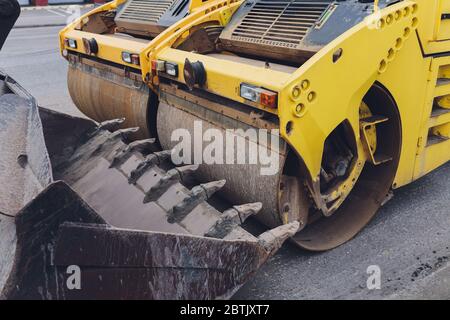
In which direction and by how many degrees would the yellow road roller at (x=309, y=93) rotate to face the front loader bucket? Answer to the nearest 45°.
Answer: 0° — it already faces it

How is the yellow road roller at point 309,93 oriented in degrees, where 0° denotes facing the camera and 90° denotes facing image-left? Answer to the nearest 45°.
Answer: approximately 45°
